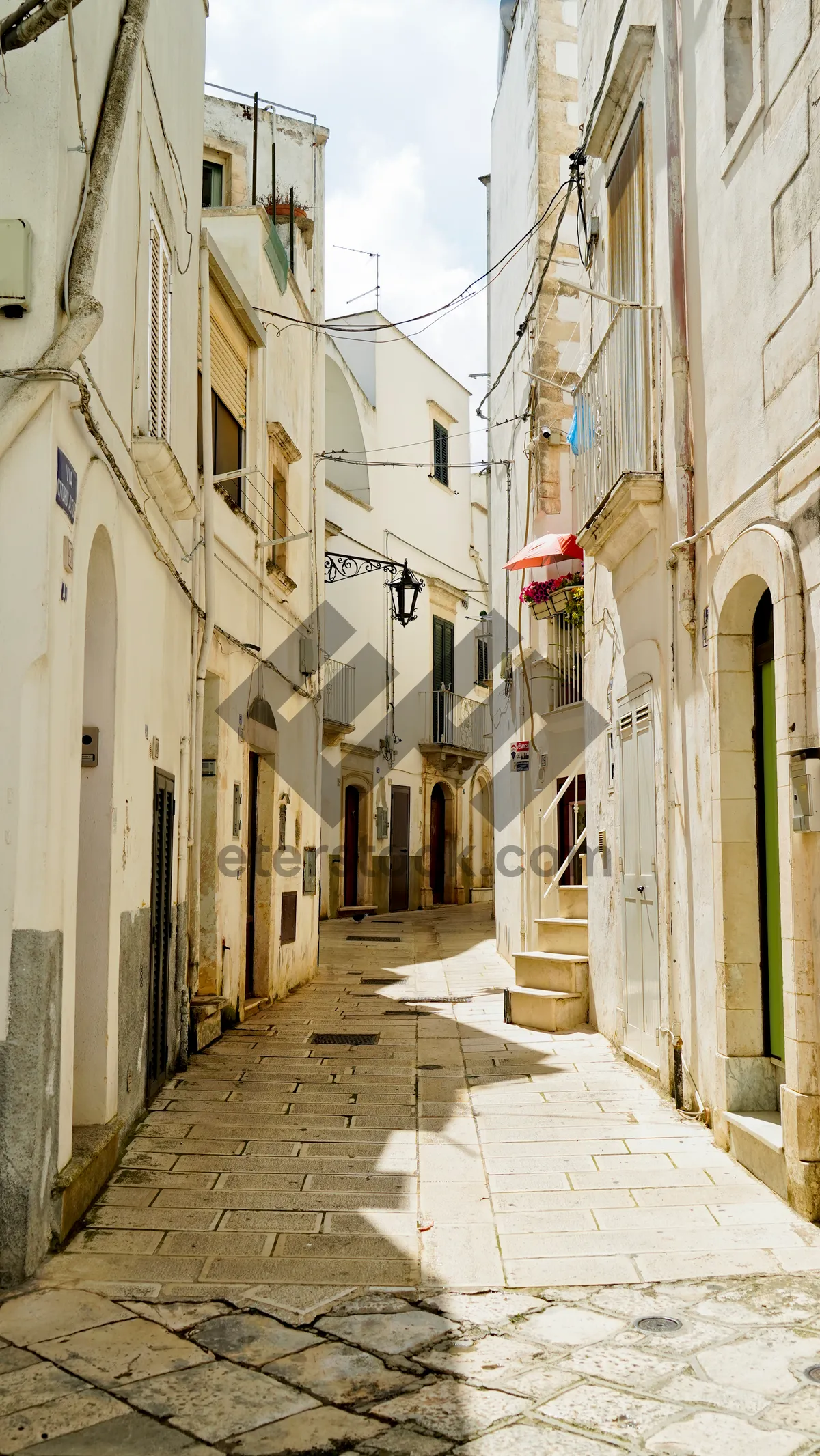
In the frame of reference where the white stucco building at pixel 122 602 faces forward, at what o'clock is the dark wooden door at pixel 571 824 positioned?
The dark wooden door is roughly at 10 o'clock from the white stucco building.

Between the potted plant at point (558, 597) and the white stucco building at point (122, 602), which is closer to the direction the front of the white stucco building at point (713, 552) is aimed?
the white stucco building

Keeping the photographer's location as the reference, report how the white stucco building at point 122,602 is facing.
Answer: facing to the right of the viewer

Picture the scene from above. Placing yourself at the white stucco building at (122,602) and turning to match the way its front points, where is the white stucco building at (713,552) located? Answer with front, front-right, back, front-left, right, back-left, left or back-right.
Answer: front

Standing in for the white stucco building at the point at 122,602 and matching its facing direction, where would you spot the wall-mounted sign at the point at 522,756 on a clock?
The wall-mounted sign is roughly at 10 o'clock from the white stucco building.

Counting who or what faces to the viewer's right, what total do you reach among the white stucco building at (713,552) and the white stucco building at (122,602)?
1

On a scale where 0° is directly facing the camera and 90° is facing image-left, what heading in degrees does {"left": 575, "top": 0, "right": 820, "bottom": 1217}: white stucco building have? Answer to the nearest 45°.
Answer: approximately 90°

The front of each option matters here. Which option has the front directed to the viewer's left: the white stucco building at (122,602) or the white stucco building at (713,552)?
the white stucco building at (713,552)

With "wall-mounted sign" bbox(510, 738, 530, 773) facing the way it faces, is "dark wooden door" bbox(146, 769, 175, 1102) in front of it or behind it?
in front

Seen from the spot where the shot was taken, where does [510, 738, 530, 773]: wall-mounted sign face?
facing the viewer and to the left of the viewer

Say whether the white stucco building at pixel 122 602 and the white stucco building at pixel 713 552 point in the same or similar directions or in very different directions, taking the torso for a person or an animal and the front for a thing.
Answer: very different directions

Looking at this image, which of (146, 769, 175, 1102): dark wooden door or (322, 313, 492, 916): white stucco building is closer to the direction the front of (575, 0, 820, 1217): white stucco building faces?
the dark wooden door
